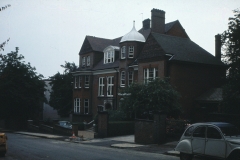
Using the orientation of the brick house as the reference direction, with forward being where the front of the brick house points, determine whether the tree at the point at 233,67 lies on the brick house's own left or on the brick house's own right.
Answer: on the brick house's own left

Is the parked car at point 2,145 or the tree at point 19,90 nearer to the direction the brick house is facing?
the parked car

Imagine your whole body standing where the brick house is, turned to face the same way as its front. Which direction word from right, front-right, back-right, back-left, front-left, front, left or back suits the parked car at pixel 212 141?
front-left

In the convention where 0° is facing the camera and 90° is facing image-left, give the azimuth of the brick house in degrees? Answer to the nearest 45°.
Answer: approximately 45°

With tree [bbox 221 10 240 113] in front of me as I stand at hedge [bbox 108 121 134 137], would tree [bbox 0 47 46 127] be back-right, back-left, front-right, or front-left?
back-left

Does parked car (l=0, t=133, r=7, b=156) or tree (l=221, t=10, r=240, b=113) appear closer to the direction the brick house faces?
the parked car
